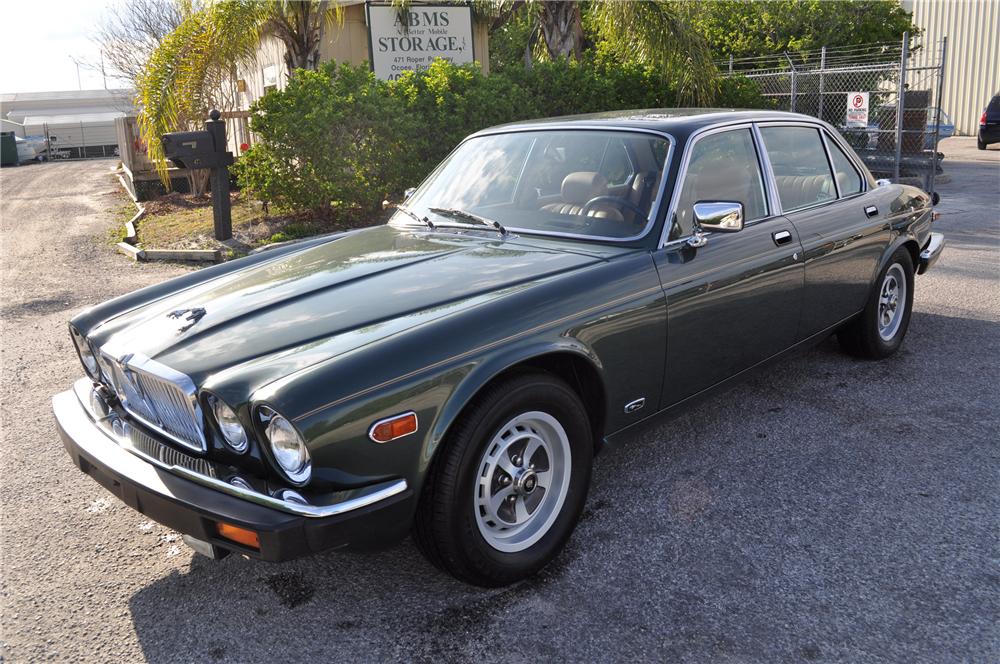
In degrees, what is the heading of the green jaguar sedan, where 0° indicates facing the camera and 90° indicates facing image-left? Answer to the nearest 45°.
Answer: approximately 45°

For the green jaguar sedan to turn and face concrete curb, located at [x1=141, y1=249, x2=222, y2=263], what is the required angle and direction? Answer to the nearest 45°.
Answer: approximately 90° to its right

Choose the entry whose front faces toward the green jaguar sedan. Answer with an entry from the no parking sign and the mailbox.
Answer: the no parking sign

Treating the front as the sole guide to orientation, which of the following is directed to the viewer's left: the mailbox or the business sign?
the mailbox

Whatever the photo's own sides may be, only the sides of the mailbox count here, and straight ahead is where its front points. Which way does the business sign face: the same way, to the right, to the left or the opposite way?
to the left

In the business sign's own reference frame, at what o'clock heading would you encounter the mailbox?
The mailbox is roughly at 1 o'clock from the business sign.

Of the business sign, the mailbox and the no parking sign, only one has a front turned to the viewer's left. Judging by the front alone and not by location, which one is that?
the mailbox

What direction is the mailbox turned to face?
to the viewer's left
